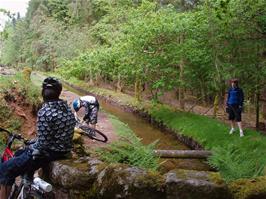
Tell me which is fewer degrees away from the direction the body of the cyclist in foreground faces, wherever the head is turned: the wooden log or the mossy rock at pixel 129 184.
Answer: the wooden log

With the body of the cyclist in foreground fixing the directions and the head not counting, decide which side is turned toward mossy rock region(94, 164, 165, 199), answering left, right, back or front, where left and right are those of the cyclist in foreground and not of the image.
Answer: back

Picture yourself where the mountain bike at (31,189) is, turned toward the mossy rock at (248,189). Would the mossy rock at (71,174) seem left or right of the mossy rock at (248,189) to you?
left

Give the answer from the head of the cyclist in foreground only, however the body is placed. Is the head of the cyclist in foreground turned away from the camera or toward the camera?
away from the camera

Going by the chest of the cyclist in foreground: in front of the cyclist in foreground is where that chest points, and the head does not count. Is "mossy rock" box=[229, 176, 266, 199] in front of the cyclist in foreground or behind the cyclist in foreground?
behind

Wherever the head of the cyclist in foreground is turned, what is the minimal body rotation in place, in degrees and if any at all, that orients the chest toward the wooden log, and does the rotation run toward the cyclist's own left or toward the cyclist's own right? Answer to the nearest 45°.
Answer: approximately 90° to the cyclist's own right

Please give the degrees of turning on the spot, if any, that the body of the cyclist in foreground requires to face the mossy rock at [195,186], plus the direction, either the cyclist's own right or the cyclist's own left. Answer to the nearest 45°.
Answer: approximately 180°

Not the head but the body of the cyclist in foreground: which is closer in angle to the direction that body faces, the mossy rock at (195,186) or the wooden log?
the wooden log
